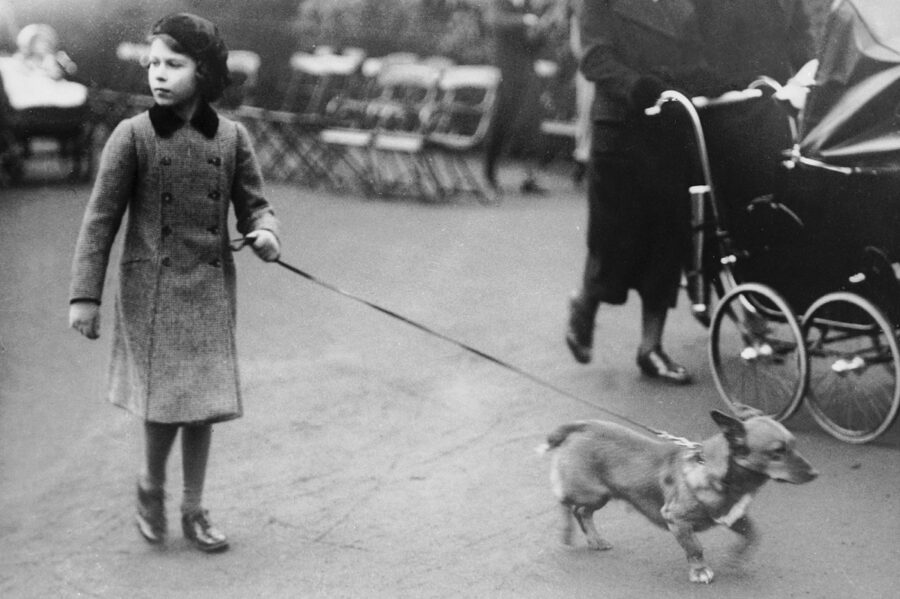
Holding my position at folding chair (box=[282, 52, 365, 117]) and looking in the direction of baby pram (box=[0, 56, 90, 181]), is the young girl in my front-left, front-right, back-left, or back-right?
front-left

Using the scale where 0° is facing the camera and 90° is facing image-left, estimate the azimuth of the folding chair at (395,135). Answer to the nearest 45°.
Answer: approximately 45°

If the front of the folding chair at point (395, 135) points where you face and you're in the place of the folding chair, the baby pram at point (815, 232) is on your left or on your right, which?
on your left

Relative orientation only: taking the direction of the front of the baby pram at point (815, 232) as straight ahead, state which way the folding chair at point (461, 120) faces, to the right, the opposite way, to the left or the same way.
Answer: to the right

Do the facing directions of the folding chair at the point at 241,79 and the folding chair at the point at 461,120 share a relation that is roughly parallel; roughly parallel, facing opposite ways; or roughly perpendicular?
roughly parallel

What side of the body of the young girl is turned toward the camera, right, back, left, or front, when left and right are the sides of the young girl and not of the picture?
front

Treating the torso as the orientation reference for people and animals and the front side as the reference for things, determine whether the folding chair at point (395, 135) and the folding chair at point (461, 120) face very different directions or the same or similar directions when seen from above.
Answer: same or similar directions

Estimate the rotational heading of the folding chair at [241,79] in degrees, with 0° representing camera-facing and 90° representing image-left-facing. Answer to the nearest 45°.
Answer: approximately 45°

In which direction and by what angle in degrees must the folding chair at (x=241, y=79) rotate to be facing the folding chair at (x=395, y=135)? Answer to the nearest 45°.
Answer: approximately 90° to its left

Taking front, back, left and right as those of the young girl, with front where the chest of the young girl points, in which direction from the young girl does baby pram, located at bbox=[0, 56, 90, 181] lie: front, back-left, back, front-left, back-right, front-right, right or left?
back

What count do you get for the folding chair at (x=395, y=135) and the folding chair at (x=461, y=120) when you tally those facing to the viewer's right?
0

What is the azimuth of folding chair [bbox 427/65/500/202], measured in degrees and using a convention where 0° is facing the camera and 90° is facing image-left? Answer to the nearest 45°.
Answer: approximately 45°

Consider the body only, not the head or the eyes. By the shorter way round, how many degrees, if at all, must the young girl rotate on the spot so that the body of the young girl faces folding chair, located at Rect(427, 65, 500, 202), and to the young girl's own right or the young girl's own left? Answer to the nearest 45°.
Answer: approximately 180°

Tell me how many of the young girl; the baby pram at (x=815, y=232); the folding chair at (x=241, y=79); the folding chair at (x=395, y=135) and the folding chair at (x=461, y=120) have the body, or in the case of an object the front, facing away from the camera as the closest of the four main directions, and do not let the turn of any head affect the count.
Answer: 0

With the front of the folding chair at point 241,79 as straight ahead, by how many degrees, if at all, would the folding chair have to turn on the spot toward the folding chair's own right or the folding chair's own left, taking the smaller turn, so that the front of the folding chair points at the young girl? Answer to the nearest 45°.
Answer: approximately 45° to the folding chair's own left
